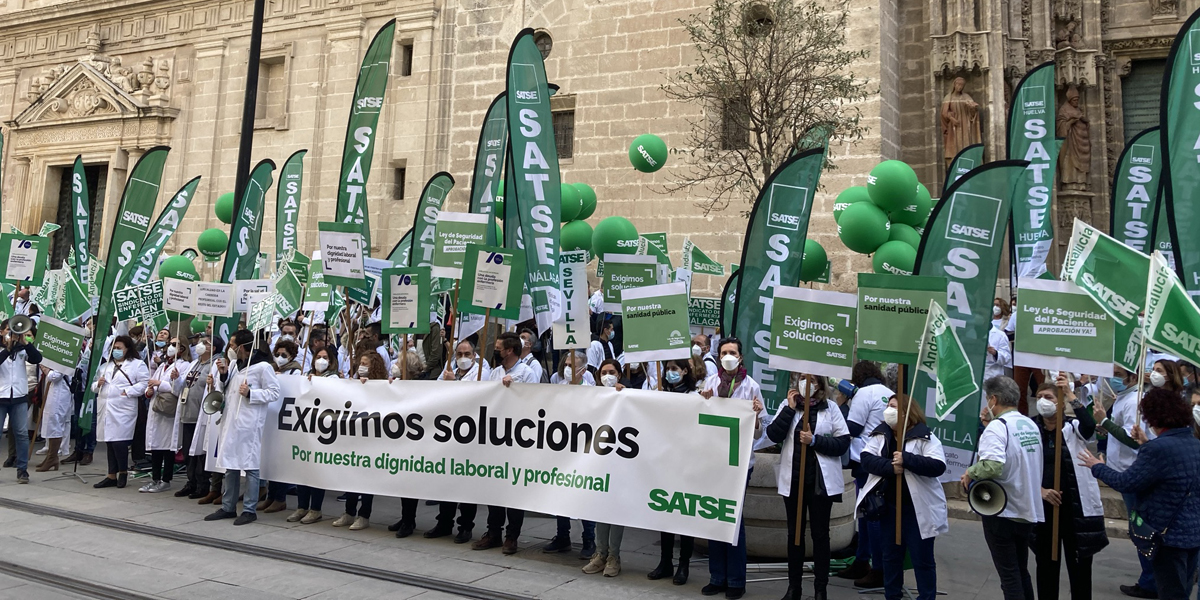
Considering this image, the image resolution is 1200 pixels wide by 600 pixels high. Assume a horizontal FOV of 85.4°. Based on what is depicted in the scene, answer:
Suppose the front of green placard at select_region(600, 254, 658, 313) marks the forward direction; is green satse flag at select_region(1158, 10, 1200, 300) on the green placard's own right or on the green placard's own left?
on the green placard's own left

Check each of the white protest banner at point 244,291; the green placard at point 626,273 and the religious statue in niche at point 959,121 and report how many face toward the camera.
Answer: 3

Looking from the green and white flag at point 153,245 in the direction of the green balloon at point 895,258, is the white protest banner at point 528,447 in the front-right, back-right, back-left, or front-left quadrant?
front-right

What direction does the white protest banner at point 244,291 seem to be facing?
toward the camera

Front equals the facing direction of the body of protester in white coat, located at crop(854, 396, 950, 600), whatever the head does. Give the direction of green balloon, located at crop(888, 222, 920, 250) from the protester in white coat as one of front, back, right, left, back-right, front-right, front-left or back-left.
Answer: back-right

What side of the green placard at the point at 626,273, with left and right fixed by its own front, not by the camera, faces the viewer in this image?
front

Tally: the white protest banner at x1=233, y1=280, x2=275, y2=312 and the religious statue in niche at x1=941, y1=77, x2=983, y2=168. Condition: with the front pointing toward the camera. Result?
2

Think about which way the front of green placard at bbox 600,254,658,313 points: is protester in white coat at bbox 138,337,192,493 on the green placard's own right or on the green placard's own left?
on the green placard's own right

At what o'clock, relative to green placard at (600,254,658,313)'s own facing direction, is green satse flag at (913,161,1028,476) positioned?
The green satse flag is roughly at 10 o'clock from the green placard.

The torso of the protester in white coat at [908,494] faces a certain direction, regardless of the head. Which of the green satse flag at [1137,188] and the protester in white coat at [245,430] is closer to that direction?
the protester in white coat

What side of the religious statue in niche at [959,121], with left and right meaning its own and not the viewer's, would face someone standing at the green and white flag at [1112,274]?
front

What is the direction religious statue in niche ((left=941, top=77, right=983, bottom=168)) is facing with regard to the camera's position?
facing the viewer

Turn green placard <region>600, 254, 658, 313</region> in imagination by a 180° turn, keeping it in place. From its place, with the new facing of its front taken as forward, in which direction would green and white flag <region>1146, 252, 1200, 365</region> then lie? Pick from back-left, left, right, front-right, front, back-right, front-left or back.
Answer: back-right

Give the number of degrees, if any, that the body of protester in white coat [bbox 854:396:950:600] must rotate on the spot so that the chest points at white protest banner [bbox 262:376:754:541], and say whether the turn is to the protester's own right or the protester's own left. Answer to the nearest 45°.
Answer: approximately 45° to the protester's own right

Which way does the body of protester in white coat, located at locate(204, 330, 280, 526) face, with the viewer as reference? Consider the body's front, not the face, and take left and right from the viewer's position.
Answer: facing the viewer and to the left of the viewer

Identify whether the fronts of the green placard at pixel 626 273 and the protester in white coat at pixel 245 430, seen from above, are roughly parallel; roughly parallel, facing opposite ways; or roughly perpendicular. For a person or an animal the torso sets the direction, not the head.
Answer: roughly parallel

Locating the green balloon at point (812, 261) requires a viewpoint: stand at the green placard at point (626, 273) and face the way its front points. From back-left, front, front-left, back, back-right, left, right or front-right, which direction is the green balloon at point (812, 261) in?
back-left
